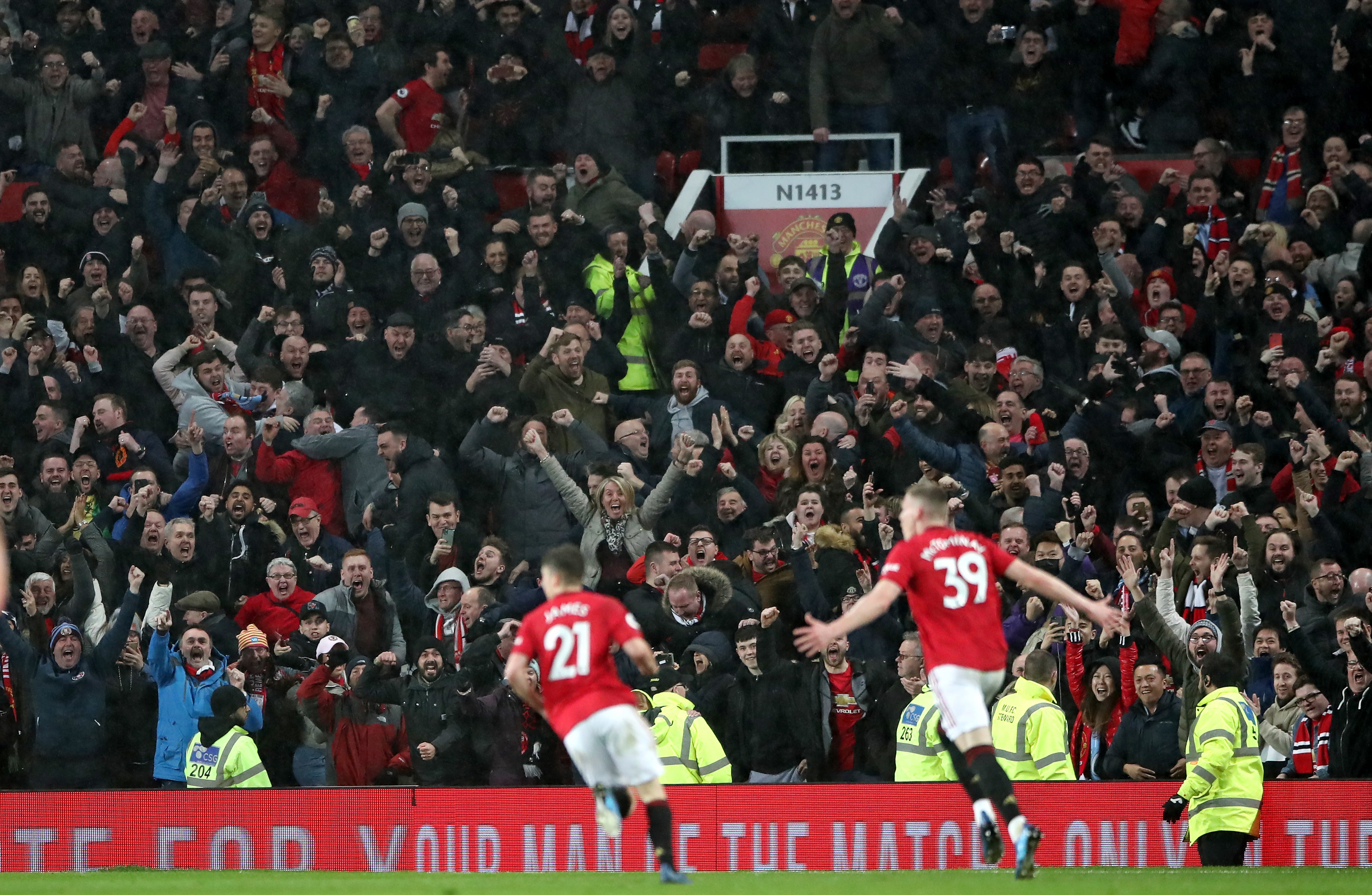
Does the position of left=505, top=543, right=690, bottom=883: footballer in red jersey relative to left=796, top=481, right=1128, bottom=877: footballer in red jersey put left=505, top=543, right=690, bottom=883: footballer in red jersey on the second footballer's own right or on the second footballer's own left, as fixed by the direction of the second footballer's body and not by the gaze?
on the second footballer's own left

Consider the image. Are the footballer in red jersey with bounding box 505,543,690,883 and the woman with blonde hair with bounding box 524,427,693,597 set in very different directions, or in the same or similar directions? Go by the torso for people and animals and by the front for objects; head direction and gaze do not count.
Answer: very different directions

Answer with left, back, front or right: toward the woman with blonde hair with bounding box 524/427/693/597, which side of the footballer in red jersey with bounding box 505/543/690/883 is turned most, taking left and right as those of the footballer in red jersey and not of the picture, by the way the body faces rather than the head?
front

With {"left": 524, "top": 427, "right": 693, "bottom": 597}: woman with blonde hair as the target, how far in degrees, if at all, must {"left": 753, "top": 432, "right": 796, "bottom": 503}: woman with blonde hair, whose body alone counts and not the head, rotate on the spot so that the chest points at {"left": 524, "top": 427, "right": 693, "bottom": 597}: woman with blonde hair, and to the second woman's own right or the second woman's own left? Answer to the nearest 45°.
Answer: approximately 90° to the second woman's own right

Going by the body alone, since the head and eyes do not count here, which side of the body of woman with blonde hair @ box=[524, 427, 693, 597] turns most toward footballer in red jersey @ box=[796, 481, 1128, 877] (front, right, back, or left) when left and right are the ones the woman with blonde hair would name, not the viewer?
front

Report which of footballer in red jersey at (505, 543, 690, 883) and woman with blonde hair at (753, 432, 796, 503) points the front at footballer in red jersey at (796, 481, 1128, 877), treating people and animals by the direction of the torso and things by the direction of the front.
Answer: the woman with blonde hair

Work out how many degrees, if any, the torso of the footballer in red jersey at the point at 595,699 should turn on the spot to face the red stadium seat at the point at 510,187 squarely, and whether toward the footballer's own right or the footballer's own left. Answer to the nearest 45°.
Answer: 0° — they already face it

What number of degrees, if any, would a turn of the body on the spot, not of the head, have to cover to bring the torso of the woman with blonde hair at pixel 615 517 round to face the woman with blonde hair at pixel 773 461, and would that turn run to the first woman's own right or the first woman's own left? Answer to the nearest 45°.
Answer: approximately 90° to the first woman's own left

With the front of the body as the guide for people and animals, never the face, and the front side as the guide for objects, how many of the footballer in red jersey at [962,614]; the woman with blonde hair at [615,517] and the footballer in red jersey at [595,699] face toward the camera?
1

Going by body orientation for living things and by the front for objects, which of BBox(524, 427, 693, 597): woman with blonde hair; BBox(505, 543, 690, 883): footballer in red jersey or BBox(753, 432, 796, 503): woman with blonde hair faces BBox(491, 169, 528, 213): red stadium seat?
the footballer in red jersey

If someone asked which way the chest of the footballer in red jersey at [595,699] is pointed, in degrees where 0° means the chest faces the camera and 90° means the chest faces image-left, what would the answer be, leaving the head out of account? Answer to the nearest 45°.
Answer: approximately 180°

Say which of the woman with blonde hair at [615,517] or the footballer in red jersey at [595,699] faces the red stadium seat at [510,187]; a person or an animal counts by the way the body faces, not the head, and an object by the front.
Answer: the footballer in red jersey
